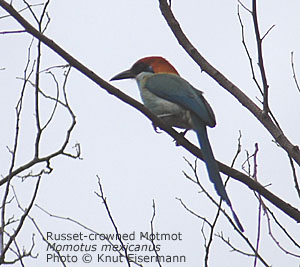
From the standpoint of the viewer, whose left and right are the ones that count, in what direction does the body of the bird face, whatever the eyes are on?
facing to the left of the viewer
